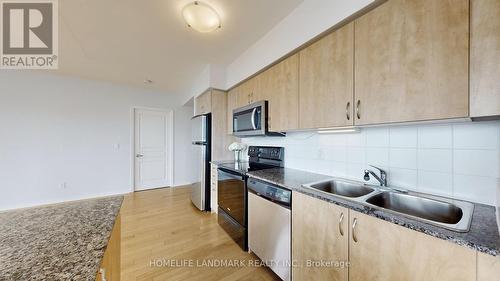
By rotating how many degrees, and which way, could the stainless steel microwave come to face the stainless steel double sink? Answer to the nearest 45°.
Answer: approximately 90° to its left

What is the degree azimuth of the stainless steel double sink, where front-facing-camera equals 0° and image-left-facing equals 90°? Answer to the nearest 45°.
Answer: approximately 45°

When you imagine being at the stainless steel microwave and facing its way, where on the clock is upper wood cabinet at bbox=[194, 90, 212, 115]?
The upper wood cabinet is roughly at 3 o'clock from the stainless steel microwave.

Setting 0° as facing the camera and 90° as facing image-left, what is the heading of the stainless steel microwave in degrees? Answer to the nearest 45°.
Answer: approximately 45°

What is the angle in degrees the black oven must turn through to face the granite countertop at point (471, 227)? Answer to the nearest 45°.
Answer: approximately 90° to its left
